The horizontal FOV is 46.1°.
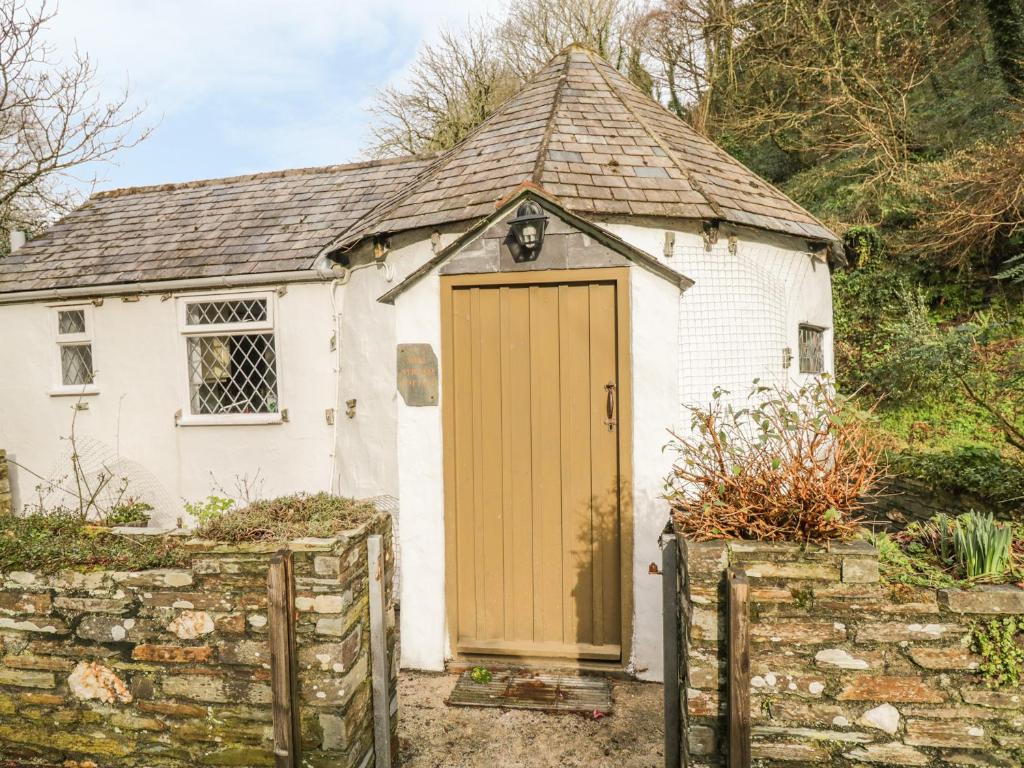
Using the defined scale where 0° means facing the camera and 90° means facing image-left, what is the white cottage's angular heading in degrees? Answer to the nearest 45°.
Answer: approximately 0°

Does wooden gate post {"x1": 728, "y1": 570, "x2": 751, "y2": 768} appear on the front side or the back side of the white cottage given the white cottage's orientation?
on the front side

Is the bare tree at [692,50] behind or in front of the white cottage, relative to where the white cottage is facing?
behind

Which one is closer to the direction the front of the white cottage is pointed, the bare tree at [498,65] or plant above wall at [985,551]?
the plant above wall

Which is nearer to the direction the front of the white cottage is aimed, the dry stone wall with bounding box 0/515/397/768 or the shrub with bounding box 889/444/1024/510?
the dry stone wall

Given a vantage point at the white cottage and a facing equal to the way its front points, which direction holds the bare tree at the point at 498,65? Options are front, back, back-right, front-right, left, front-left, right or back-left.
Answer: back

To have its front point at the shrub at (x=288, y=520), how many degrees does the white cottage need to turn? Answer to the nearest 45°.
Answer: approximately 45° to its right

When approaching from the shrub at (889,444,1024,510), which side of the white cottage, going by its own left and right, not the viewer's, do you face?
left
